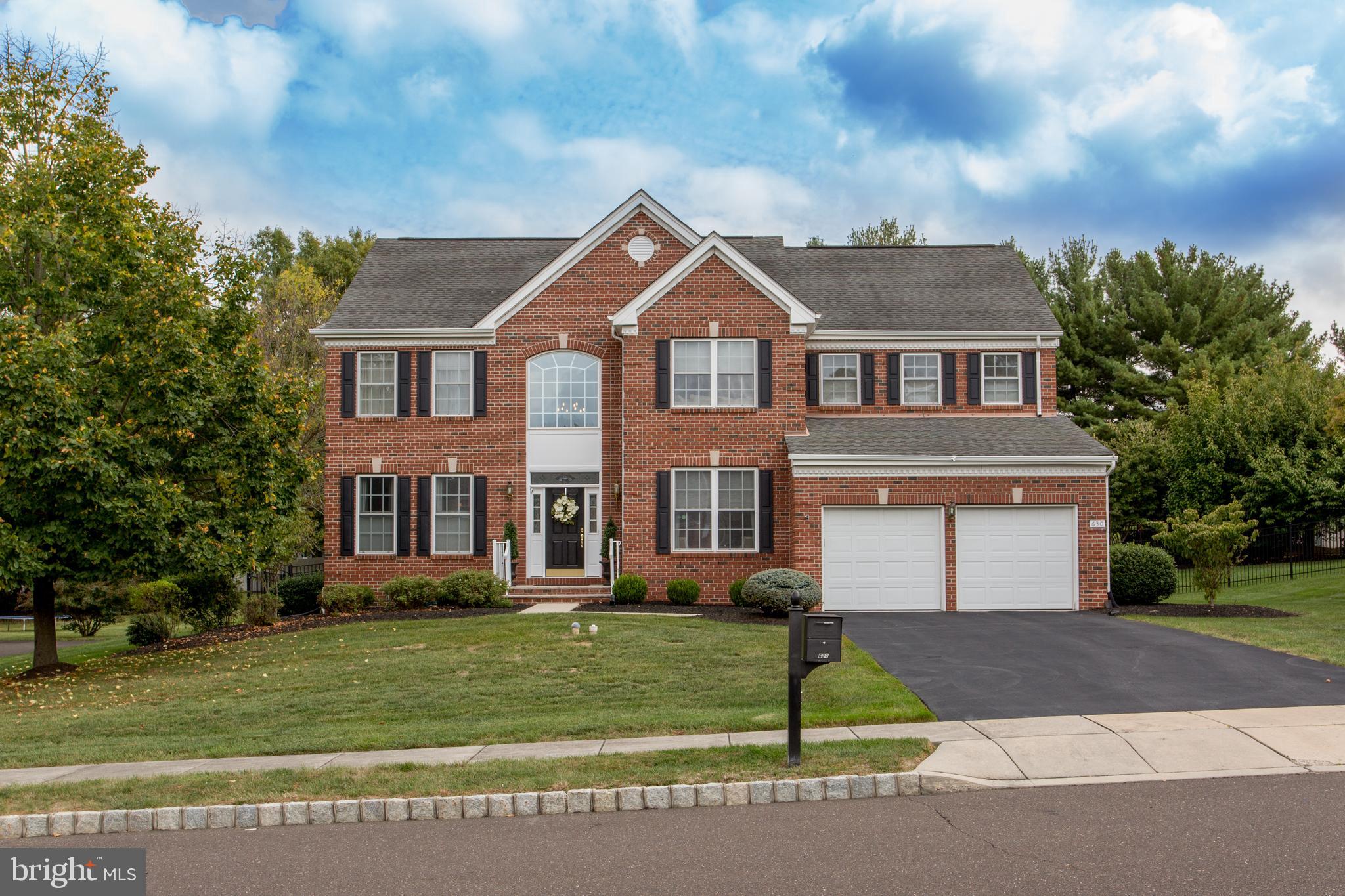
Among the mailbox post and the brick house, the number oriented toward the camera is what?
2

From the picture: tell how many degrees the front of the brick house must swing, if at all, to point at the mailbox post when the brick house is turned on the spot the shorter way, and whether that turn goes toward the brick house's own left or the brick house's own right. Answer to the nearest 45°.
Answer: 0° — it already faces it

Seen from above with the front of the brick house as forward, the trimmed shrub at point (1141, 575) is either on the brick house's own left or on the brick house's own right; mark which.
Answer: on the brick house's own left

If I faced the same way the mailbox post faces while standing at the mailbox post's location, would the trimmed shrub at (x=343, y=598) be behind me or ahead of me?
behind

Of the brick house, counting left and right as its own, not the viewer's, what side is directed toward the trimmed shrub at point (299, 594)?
right

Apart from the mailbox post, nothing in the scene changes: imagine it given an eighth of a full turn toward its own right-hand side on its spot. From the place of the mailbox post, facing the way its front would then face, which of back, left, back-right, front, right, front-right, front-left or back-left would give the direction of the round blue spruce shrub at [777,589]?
back-right

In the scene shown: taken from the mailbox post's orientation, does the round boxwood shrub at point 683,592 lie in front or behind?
behind

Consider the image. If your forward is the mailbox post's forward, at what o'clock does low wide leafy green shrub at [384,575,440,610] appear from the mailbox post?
The low wide leafy green shrub is roughly at 5 o'clock from the mailbox post.

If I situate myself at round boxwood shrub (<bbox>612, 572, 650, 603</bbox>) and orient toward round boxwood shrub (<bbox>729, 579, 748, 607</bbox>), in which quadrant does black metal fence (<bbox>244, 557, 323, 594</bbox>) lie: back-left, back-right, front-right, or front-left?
back-left

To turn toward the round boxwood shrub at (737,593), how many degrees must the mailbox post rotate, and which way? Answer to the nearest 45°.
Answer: approximately 180°

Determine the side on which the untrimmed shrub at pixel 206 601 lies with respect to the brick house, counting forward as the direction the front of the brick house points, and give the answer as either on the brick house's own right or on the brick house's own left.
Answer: on the brick house's own right

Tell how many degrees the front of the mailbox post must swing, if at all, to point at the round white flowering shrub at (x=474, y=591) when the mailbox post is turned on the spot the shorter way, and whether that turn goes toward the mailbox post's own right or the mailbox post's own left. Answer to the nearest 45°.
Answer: approximately 135° to the mailbox post's own right
